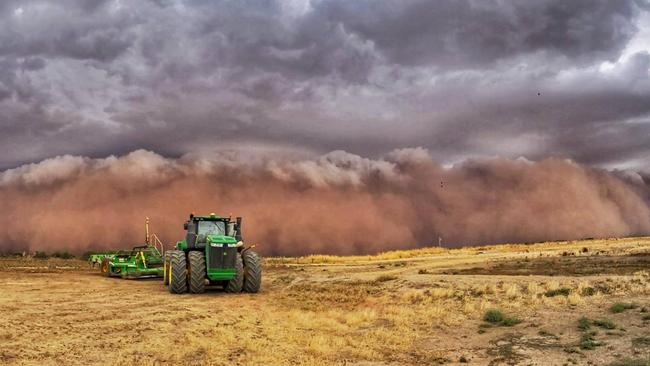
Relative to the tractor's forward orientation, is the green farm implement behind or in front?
behind

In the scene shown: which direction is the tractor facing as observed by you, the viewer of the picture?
facing the viewer
